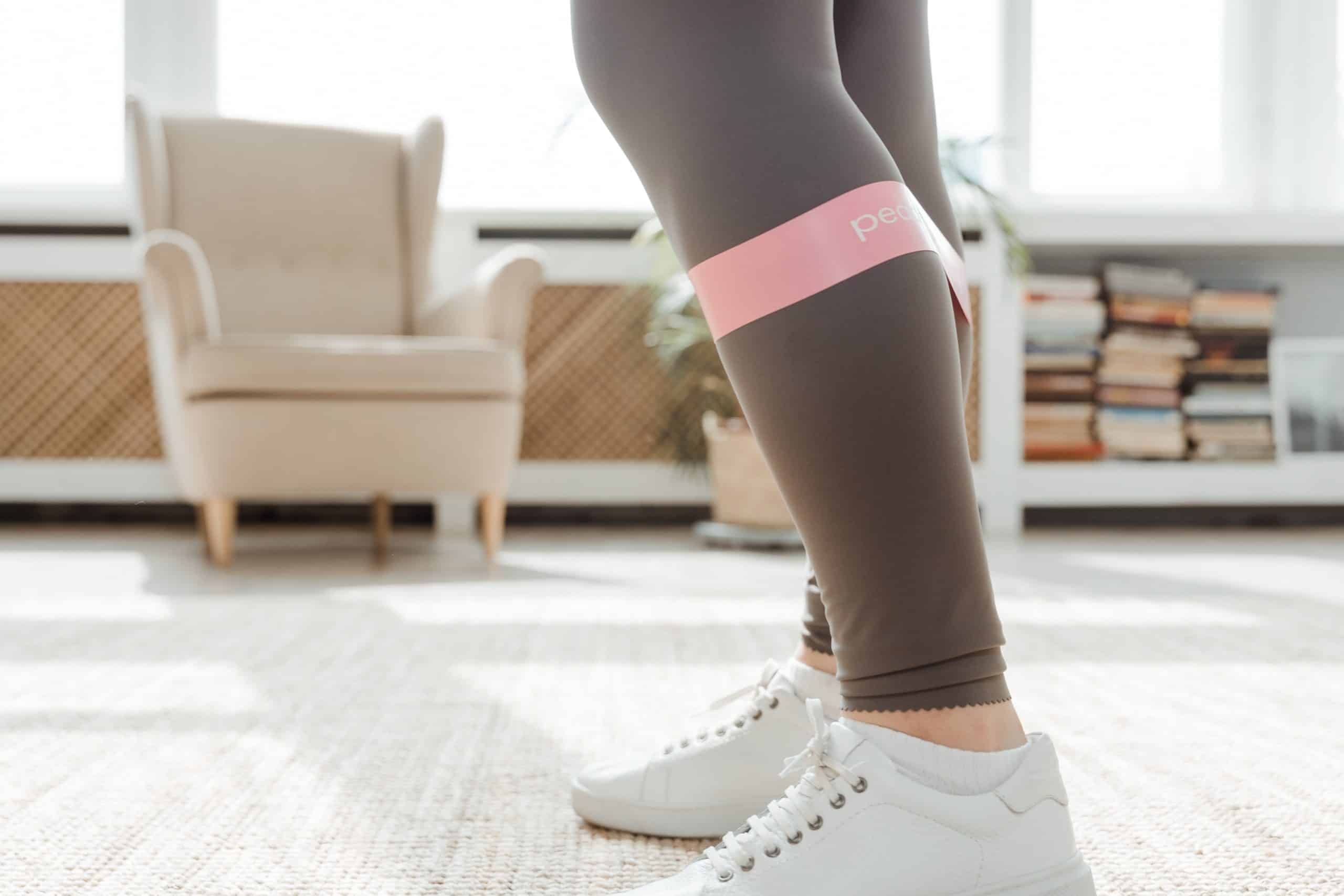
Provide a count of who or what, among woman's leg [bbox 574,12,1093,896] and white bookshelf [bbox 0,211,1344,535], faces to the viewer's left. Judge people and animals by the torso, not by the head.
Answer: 1

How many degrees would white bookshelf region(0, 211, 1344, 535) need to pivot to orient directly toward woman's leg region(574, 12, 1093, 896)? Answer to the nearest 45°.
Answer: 0° — it already faces it

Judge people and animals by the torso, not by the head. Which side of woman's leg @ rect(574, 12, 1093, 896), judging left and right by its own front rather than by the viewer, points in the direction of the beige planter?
right

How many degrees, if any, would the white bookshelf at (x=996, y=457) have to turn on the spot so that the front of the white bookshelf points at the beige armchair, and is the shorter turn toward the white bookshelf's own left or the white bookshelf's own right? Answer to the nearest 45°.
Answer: approximately 45° to the white bookshelf's own right

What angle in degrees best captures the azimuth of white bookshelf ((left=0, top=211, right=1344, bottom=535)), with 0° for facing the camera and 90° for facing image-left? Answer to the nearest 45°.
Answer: approximately 0°

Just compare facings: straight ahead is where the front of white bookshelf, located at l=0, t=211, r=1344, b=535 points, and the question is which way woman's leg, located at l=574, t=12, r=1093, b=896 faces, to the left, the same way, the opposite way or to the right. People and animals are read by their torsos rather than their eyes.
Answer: to the right

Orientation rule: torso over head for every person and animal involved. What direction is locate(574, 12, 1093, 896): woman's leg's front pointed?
to the viewer's left

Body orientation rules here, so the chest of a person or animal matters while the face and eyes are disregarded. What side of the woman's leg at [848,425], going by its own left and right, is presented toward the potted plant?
right
